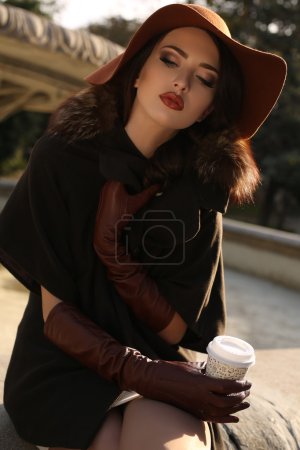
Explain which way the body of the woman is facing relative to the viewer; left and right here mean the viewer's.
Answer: facing the viewer and to the right of the viewer
